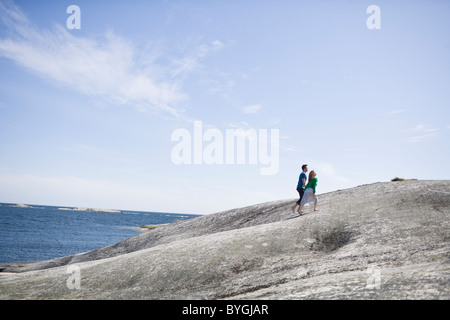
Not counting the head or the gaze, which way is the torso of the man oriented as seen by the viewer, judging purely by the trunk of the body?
to the viewer's right

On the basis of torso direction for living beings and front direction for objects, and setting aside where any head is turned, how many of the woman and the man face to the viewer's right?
2

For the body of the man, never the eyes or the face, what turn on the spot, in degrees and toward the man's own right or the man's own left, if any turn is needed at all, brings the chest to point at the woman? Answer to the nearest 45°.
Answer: approximately 45° to the man's own right

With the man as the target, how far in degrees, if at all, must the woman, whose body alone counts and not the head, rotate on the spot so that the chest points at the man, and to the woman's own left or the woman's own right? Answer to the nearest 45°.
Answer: approximately 135° to the woman's own left

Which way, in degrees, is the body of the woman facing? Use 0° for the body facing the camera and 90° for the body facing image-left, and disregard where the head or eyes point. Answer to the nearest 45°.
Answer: approximately 270°
